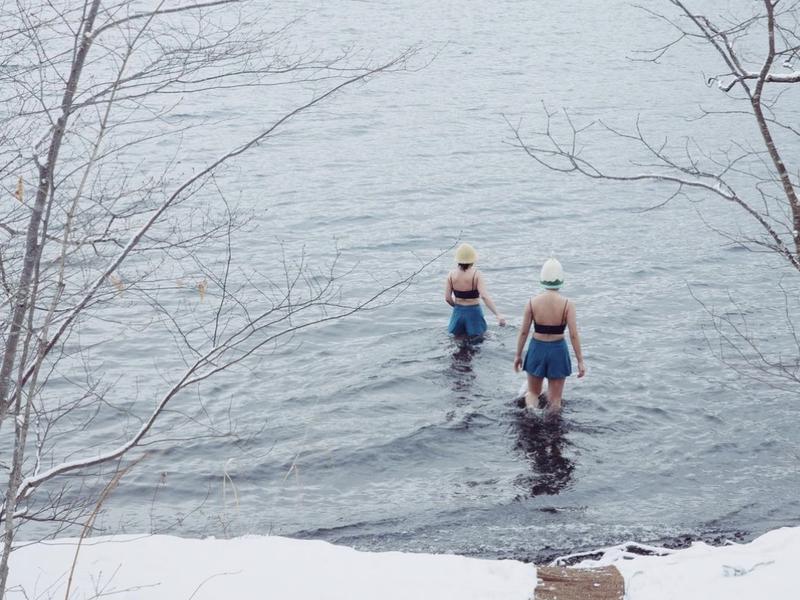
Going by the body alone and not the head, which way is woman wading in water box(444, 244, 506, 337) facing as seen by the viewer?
away from the camera

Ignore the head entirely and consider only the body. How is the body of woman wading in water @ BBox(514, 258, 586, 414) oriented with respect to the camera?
away from the camera

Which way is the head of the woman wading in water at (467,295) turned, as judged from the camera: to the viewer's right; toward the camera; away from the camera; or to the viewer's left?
away from the camera

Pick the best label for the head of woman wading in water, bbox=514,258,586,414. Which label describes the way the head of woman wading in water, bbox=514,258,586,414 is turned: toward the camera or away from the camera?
away from the camera

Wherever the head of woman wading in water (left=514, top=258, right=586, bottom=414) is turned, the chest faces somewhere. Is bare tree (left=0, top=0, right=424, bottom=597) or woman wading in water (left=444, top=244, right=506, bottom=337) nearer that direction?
the woman wading in water

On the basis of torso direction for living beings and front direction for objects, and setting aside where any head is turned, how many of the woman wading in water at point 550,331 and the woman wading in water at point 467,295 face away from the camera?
2

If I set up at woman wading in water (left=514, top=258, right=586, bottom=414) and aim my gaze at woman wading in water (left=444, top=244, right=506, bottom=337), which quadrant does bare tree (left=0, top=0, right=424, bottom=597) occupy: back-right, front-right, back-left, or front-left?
back-left

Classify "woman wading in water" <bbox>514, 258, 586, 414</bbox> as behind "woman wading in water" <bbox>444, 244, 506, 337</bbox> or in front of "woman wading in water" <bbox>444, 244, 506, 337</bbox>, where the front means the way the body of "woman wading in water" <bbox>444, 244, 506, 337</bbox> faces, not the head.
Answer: behind
